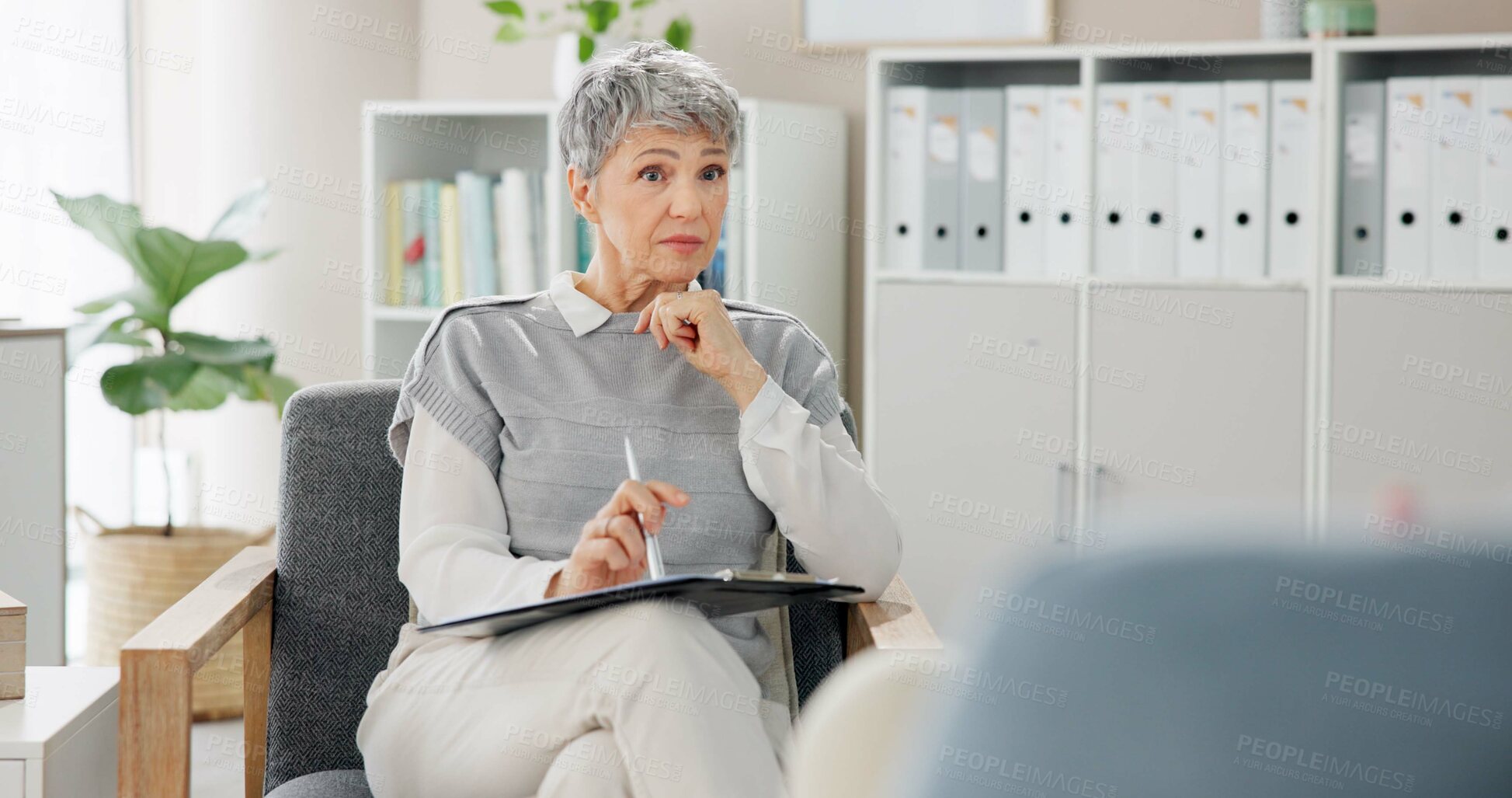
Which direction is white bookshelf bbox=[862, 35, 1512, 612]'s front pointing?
toward the camera

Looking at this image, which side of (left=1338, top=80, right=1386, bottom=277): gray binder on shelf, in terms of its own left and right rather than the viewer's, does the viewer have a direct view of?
front

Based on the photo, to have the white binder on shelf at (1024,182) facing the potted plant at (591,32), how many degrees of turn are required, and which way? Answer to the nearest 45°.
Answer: approximately 90° to its right

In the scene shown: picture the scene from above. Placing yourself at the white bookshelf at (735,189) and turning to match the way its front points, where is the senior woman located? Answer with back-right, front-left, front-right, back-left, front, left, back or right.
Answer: front-left

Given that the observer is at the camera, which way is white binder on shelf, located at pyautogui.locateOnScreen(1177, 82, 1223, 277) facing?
facing the viewer

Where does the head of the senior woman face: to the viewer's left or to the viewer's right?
to the viewer's right
